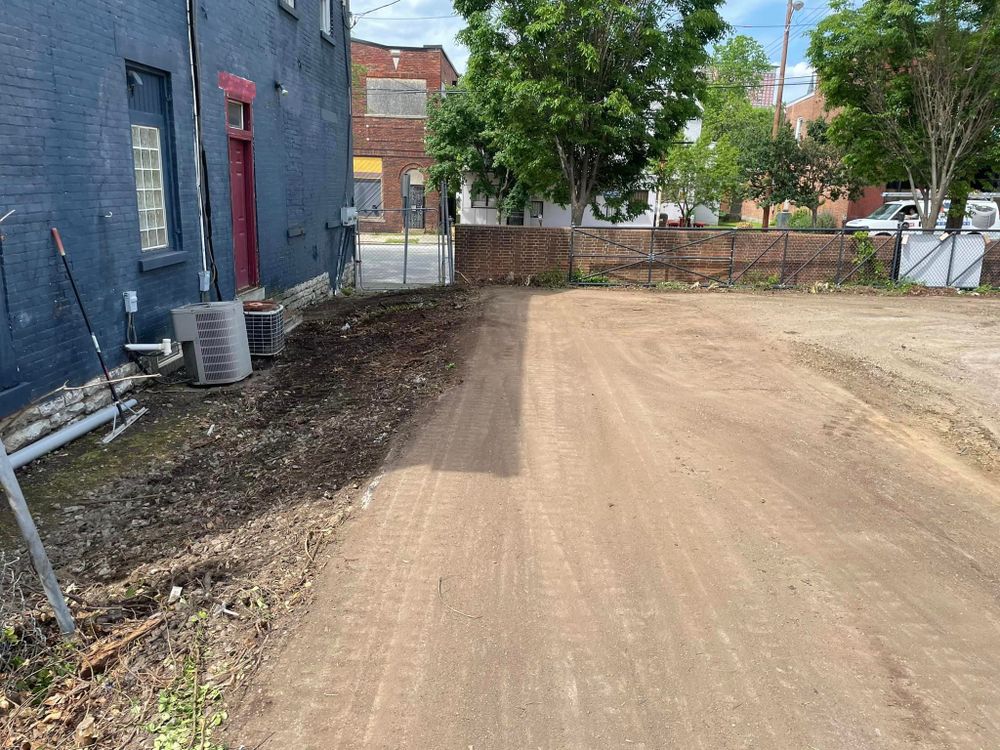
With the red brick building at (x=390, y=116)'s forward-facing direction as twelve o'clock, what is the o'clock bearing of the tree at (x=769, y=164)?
The tree is roughly at 10 o'clock from the red brick building.

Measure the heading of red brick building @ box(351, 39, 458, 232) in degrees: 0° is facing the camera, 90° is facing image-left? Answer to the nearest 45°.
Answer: approximately 0°

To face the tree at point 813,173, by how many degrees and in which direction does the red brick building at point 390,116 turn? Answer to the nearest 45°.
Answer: approximately 45° to its left

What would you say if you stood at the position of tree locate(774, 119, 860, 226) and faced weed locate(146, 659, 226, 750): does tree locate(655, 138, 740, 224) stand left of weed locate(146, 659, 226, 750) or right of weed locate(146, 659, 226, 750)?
right

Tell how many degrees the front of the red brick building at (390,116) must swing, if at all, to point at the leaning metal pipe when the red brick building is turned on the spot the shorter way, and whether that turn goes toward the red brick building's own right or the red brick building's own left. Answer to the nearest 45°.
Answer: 0° — it already faces it

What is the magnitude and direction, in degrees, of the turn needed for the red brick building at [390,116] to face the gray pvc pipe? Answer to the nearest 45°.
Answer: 0° — it already faces it

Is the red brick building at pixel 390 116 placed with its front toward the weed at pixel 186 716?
yes

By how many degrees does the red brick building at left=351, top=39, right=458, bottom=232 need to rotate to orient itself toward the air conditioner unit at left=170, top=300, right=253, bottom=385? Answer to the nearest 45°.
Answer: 0° — it already faces it

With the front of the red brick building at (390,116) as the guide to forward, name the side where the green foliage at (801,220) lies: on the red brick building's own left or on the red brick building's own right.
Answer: on the red brick building's own left
